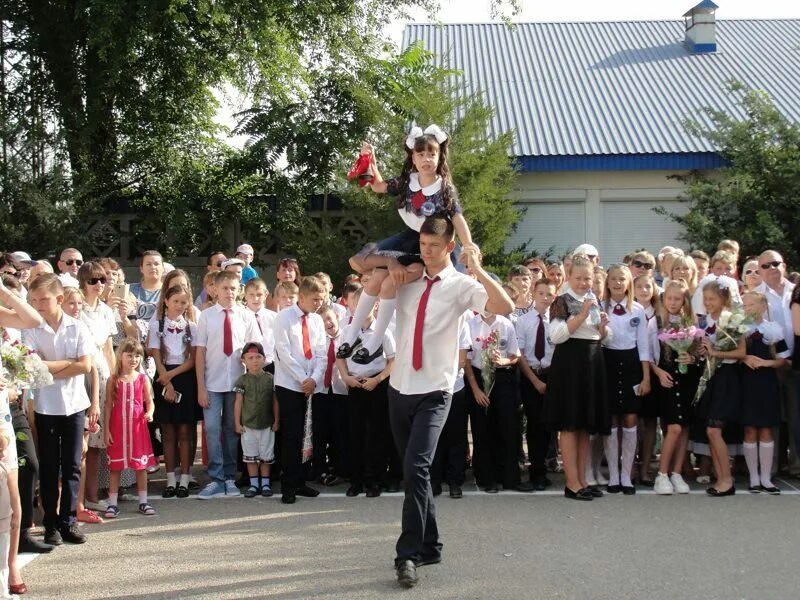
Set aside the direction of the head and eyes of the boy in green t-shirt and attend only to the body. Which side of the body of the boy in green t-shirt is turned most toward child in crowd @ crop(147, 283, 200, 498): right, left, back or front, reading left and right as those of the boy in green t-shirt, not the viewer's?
right

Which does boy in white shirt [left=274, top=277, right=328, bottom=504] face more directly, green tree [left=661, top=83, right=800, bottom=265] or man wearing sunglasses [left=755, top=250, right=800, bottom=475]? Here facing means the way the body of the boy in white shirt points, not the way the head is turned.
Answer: the man wearing sunglasses

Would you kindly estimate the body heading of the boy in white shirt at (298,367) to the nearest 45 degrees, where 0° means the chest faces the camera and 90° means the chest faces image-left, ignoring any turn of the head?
approximately 315°

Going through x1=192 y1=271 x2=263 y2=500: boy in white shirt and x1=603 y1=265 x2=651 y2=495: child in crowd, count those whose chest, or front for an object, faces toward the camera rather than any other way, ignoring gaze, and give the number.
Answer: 2

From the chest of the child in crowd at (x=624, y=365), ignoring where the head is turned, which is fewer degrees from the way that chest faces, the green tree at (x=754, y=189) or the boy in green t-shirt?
the boy in green t-shirt

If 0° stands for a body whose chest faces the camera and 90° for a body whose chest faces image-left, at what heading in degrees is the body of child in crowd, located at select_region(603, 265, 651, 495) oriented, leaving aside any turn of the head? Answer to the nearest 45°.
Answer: approximately 0°
